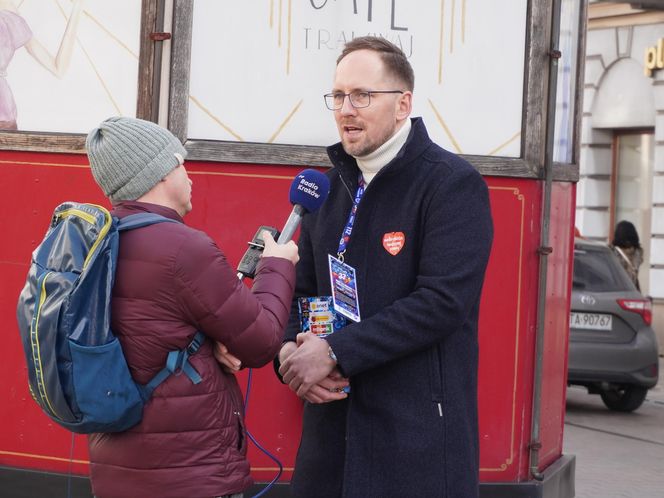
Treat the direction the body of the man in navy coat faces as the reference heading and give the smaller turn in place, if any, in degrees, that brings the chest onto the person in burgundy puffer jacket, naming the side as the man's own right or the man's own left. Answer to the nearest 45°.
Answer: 0° — they already face them

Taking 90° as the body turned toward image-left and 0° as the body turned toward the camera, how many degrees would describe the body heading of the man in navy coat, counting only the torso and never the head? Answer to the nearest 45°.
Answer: approximately 45°

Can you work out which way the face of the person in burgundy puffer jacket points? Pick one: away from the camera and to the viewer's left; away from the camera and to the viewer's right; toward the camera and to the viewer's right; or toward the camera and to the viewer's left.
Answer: away from the camera and to the viewer's right
